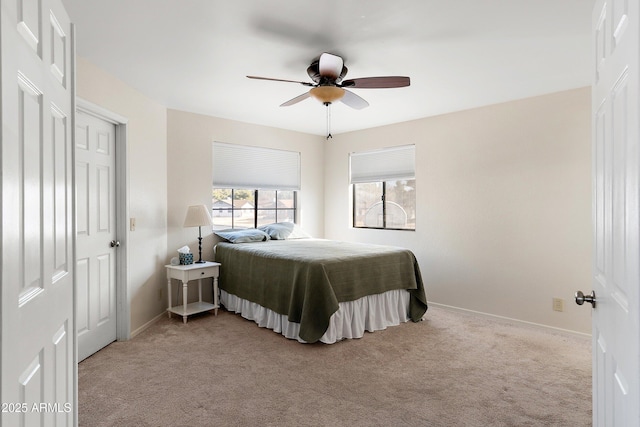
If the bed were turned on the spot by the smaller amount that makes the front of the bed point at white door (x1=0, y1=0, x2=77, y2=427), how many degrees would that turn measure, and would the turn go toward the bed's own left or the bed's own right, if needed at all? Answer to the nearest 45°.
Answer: approximately 45° to the bed's own right

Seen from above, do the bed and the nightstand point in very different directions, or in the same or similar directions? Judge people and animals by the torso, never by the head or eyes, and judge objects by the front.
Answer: same or similar directions

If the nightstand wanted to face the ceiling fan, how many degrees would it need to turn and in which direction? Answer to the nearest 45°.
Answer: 0° — it already faces it

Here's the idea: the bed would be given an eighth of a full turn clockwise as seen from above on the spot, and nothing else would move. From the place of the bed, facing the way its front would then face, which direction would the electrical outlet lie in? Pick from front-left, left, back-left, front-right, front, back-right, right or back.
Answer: left

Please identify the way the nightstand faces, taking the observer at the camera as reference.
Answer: facing the viewer and to the right of the viewer

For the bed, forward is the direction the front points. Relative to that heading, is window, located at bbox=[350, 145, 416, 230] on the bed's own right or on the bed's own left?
on the bed's own left

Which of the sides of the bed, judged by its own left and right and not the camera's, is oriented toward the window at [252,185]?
back

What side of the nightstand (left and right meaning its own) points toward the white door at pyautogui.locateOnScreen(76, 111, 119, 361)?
right

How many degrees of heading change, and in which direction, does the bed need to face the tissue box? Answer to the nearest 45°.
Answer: approximately 135° to its right

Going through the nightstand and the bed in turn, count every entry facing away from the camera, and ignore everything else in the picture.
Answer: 0

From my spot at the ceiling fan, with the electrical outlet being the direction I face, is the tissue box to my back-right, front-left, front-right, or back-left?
back-left
